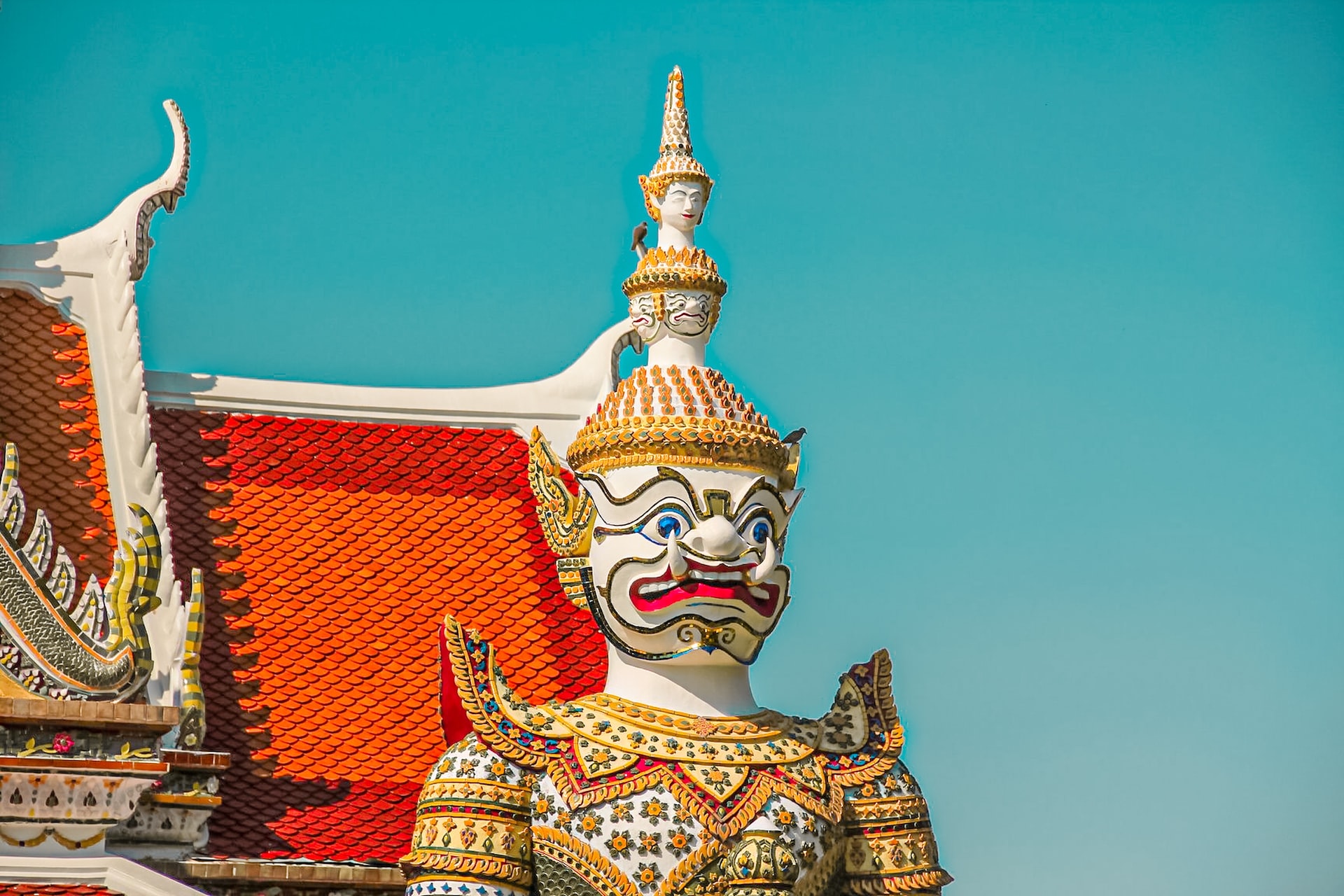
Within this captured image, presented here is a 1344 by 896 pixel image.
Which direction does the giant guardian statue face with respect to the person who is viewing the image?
facing the viewer and to the right of the viewer
